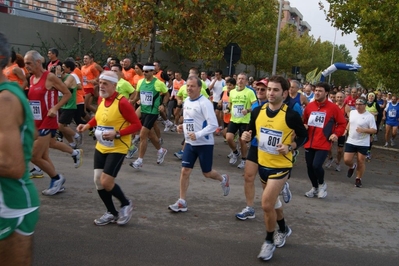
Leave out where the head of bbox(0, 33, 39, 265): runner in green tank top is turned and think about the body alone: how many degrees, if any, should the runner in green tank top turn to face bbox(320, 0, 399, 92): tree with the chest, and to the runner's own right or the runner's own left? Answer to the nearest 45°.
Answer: approximately 135° to the runner's own right

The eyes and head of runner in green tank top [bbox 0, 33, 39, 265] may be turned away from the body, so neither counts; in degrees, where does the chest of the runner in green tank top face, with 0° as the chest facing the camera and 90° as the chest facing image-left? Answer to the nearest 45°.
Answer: approximately 90°
